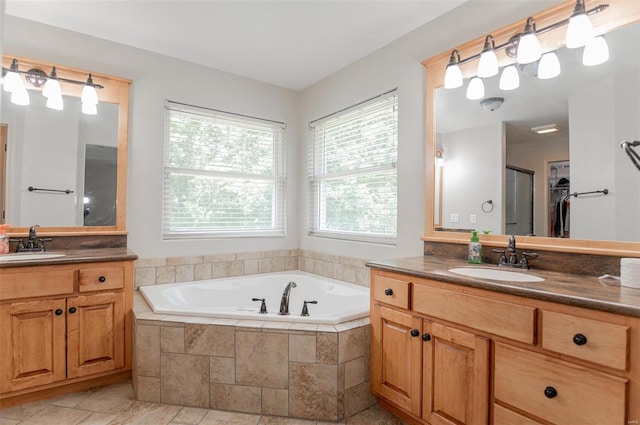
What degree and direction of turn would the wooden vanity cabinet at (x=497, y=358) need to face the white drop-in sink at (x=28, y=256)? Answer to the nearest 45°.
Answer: approximately 45° to its right

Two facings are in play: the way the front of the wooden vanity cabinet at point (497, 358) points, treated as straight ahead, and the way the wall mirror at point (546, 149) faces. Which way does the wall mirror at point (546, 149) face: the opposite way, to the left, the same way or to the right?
the same way

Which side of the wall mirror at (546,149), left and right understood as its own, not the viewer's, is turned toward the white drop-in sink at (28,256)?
front

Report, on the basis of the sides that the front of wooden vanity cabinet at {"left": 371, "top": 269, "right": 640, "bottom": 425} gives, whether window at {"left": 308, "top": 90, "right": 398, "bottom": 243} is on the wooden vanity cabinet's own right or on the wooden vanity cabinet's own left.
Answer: on the wooden vanity cabinet's own right

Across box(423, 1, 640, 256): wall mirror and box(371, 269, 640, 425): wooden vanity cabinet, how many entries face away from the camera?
0

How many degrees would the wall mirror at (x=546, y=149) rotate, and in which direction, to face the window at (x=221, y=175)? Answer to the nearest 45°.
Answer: approximately 45° to its right

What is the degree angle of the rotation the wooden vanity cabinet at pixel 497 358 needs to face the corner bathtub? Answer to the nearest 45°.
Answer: approximately 45° to its right

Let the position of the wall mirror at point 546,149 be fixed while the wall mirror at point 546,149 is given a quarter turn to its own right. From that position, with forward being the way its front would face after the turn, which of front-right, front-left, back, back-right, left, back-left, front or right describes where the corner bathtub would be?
front-left

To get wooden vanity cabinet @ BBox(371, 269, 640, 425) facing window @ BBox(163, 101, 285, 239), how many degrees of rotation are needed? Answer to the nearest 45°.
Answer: approximately 45° to its right

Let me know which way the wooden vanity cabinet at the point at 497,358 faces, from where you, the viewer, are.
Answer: facing the viewer and to the left of the viewer

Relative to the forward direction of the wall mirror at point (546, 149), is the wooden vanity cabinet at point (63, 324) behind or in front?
in front

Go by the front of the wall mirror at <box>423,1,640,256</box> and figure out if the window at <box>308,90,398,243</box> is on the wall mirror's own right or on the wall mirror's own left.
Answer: on the wall mirror's own right
